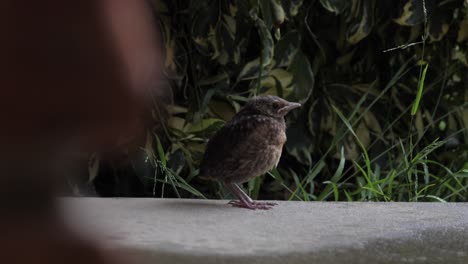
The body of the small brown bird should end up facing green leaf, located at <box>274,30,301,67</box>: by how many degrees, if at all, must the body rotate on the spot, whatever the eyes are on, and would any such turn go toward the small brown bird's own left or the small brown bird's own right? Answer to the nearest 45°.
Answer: approximately 90° to the small brown bird's own left

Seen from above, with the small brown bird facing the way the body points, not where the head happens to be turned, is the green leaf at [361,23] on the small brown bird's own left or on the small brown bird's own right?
on the small brown bird's own left

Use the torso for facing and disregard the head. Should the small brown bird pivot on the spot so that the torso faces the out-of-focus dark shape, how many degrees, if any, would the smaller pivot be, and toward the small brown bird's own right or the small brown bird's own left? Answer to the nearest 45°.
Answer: approximately 90° to the small brown bird's own right

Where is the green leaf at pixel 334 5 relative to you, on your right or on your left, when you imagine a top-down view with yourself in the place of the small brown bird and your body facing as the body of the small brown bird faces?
on your left

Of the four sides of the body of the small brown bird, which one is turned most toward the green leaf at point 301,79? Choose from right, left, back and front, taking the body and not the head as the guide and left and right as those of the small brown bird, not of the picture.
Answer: left

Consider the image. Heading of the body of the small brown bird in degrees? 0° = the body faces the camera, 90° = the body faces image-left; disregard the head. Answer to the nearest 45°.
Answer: approximately 270°
